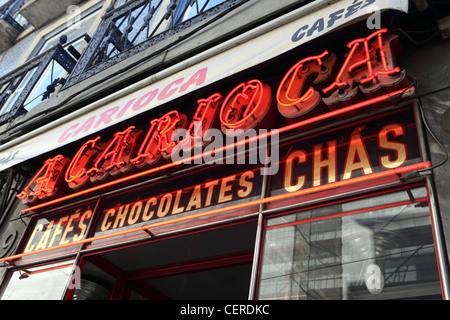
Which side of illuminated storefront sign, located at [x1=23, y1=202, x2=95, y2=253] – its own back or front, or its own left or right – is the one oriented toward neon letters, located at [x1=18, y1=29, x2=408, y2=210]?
left

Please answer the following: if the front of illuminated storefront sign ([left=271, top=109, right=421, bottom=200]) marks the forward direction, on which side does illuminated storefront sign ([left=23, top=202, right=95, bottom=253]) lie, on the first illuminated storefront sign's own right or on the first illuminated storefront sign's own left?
on the first illuminated storefront sign's own right

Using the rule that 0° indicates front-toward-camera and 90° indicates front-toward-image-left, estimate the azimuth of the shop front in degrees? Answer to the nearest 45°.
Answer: approximately 45°

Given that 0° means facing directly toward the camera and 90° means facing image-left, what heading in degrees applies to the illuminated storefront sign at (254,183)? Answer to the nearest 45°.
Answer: approximately 45°

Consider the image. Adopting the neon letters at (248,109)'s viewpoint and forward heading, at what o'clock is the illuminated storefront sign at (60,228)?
The illuminated storefront sign is roughly at 3 o'clock from the neon letters.

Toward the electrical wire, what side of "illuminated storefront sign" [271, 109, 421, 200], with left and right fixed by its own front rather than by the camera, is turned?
left

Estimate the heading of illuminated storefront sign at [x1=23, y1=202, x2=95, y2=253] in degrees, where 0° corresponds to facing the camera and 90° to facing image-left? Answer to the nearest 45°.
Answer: approximately 45°
